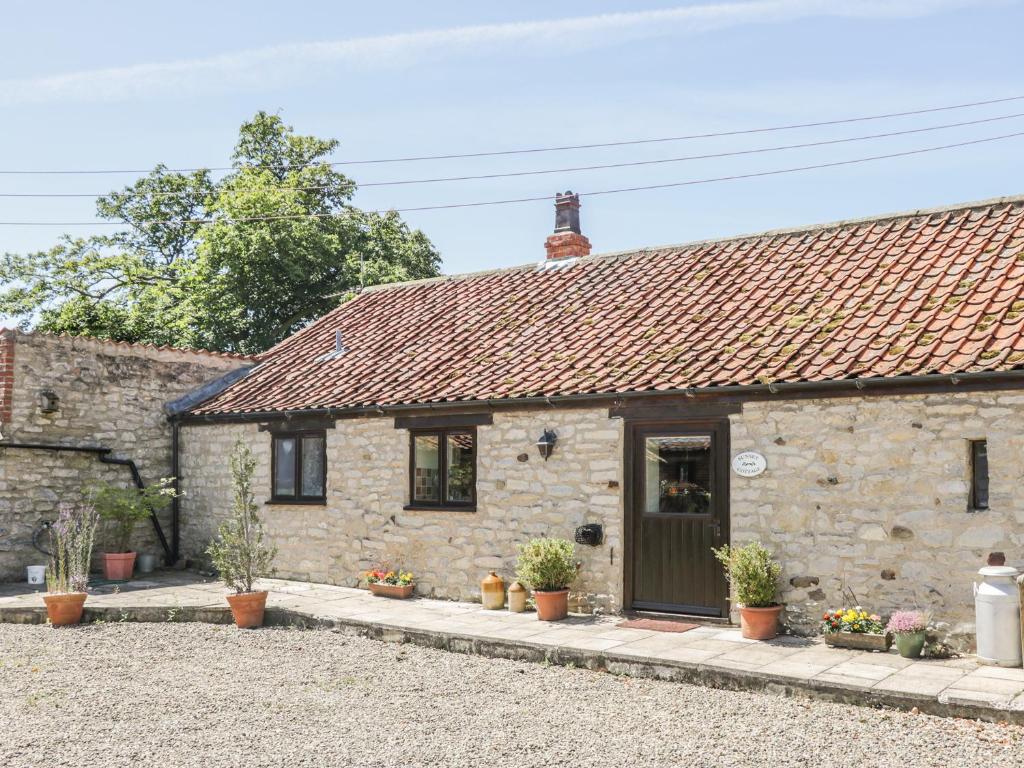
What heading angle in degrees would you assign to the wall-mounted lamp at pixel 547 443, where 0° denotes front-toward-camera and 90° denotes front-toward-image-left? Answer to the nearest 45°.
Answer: approximately 45°

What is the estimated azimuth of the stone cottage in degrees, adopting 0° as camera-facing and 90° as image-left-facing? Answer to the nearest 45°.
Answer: approximately 45°

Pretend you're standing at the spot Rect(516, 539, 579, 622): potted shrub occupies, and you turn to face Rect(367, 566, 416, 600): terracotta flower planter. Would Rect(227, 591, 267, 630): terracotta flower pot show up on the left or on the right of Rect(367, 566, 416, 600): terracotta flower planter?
left

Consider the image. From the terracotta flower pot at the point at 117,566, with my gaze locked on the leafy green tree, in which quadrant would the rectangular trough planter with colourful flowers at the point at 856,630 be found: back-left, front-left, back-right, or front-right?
back-right

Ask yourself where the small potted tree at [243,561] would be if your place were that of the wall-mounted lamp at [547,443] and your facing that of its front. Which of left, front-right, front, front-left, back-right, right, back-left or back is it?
front-right

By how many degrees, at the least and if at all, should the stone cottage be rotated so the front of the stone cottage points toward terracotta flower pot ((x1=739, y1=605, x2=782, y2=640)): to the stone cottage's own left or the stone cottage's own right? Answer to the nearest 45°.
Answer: approximately 45° to the stone cottage's own left

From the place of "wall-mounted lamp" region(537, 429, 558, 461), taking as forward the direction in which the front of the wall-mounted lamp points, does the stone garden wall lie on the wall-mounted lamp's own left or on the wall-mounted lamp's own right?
on the wall-mounted lamp's own right

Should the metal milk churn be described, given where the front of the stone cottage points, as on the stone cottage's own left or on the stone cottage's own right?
on the stone cottage's own left
